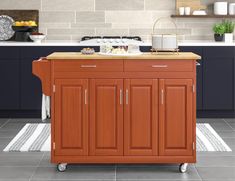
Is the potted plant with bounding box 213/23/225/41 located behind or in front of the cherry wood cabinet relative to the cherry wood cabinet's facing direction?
behind

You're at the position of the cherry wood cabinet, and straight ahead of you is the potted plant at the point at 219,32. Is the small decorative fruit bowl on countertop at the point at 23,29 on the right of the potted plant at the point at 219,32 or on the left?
left

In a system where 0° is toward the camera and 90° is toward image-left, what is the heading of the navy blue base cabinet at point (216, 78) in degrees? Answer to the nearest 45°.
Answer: approximately 0°

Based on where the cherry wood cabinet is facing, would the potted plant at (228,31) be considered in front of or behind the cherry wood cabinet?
behind

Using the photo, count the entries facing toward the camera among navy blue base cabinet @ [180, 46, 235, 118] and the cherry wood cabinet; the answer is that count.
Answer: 2

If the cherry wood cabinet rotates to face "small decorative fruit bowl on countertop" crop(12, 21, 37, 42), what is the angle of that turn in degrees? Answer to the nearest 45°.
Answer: approximately 180°

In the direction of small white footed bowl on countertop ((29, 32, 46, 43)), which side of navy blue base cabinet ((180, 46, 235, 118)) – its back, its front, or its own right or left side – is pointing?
right

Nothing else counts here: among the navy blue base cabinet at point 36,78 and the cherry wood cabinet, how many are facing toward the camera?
2

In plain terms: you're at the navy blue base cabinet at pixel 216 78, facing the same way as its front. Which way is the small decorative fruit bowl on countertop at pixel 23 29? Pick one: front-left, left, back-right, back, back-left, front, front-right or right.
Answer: right
